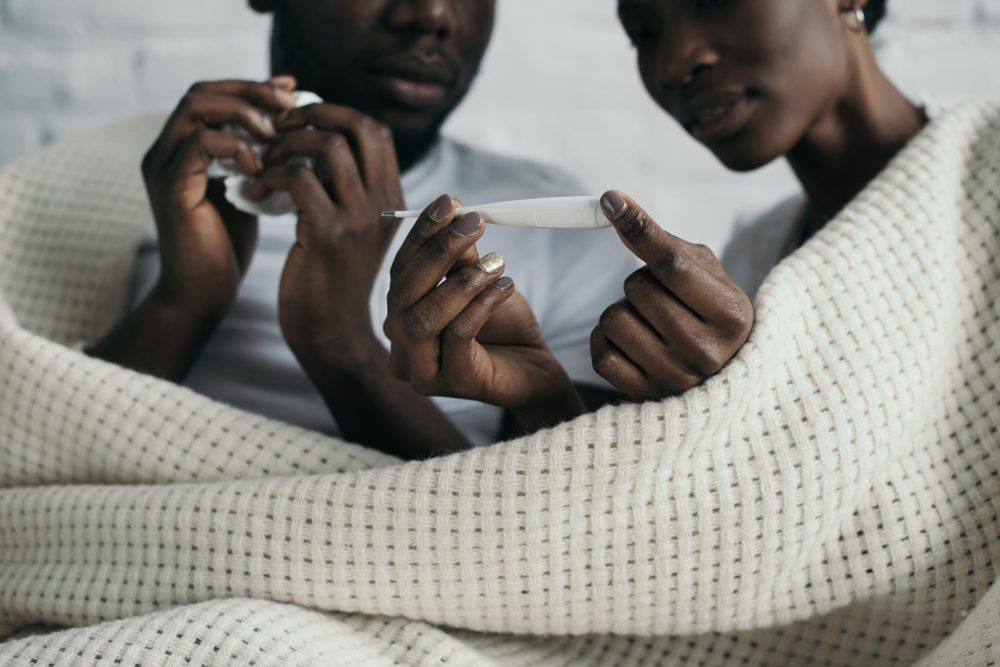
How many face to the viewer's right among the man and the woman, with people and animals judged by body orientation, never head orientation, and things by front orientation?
0

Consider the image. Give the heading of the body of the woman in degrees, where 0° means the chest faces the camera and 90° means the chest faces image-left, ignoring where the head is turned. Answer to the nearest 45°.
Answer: approximately 45°

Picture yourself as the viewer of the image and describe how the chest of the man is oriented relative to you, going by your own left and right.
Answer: facing the viewer

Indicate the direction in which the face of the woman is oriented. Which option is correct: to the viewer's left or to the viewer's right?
to the viewer's left
